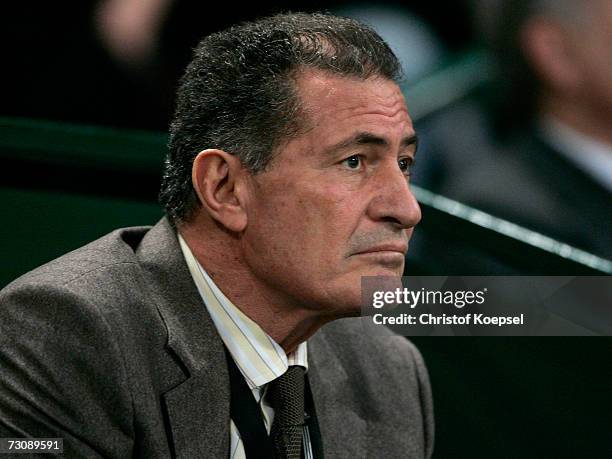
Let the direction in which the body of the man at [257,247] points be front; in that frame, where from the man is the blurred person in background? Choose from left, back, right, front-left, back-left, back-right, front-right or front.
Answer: left

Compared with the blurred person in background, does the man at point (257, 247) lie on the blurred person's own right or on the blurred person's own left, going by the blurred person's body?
on the blurred person's own right

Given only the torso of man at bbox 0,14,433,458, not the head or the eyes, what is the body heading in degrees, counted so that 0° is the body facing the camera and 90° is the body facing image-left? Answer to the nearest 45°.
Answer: approximately 315°
